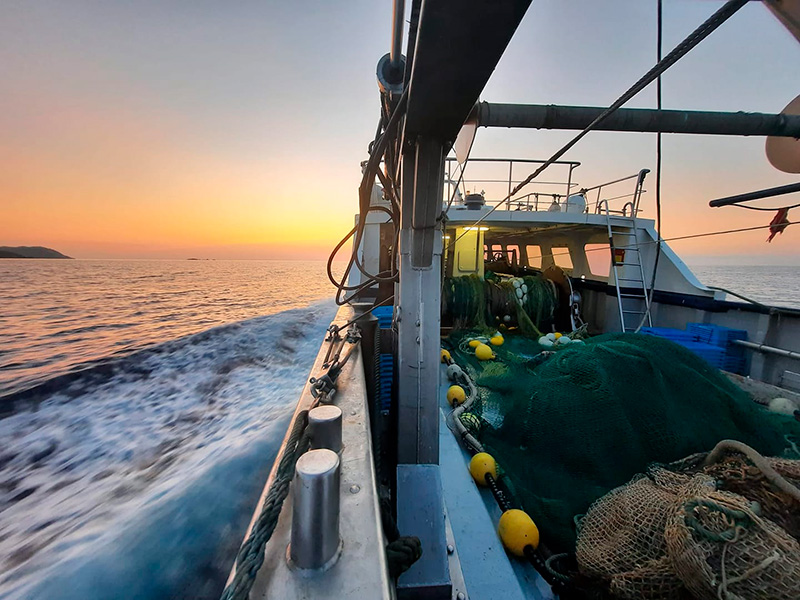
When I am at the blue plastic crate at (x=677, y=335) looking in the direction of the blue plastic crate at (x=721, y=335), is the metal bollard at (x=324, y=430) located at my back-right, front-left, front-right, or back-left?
back-right

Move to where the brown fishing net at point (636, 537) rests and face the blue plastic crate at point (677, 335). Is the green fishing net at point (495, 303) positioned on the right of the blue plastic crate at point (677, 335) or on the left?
left

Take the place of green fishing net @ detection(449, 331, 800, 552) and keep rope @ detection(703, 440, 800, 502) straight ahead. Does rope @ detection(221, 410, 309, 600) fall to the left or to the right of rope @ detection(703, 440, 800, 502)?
right

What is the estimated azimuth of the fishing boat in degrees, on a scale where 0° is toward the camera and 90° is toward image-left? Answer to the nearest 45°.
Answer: approximately 180°
